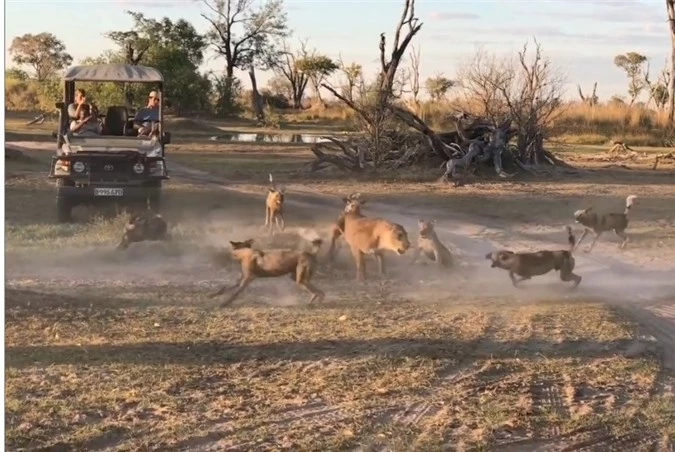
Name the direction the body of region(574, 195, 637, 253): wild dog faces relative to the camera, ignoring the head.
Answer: to the viewer's left

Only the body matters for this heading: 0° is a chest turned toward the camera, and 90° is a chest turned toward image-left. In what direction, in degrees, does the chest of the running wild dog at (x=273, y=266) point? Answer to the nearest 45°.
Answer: approximately 90°

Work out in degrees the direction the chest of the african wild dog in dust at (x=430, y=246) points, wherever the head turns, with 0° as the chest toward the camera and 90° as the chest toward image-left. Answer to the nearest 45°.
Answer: approximately 45°

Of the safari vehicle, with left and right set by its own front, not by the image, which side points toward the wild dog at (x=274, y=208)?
left

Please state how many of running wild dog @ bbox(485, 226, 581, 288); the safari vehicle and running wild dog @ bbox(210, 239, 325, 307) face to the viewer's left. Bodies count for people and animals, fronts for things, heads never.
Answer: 2

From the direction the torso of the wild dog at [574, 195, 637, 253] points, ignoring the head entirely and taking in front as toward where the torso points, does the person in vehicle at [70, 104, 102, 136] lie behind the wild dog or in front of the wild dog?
in front

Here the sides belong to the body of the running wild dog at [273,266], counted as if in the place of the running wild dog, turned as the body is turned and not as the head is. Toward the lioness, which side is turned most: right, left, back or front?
back

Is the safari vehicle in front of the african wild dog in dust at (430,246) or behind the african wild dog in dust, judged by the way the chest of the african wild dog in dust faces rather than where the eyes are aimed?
in front
